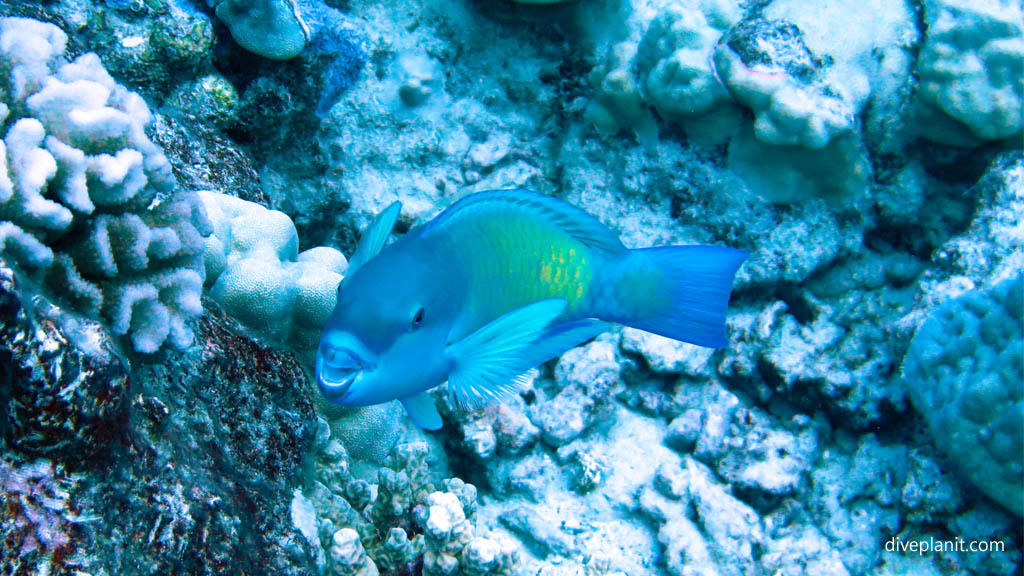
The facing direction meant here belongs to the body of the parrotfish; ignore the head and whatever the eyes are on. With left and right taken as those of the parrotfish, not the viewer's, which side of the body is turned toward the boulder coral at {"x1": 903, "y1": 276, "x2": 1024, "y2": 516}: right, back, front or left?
back

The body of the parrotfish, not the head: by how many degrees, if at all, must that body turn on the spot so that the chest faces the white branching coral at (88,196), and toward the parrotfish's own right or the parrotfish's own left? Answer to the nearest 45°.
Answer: approximately 45° to the parrotfish's own right

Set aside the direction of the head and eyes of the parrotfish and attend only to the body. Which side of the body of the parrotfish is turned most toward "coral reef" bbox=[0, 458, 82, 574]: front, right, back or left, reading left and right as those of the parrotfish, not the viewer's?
front

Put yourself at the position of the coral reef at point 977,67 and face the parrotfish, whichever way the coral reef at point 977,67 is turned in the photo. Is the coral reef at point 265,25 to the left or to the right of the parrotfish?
right

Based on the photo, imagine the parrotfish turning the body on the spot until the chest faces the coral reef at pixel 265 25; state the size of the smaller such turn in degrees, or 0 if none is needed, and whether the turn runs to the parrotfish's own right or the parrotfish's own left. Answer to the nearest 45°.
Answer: approximately 90° to the parrotfish's own right

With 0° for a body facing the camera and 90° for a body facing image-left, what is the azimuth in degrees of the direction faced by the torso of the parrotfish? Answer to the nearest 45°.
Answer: approximately 45°

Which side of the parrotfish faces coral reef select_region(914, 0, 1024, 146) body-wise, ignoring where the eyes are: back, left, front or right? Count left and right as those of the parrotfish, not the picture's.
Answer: back
